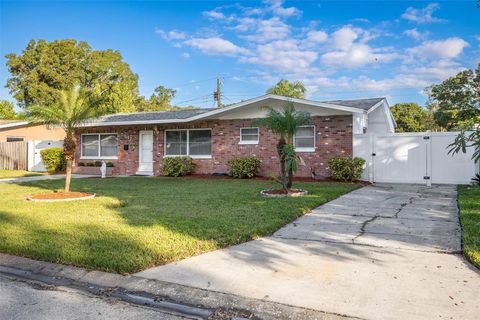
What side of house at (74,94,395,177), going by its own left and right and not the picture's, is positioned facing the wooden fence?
right

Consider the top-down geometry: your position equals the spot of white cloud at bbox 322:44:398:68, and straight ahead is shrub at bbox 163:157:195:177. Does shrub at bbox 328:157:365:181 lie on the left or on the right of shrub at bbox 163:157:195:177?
left

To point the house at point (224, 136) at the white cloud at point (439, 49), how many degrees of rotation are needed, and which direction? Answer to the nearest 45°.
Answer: approximately 135° to its left

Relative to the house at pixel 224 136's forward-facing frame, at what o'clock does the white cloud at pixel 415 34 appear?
The white cloud is roughly at 7 o'clock from the house.

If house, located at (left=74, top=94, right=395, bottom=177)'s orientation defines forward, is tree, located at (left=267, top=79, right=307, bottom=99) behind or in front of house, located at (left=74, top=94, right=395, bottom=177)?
behind

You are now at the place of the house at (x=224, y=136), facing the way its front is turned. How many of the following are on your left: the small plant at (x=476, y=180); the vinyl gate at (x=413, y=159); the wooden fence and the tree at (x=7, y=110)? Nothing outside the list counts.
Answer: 2

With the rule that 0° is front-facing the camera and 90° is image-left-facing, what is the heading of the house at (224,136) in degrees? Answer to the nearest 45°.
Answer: approximately 45°

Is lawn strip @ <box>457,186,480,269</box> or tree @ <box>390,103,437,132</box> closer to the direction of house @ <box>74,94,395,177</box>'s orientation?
the lawn strip

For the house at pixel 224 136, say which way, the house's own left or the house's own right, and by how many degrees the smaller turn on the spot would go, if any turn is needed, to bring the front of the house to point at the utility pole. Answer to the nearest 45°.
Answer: approximately 135° to the house's own right

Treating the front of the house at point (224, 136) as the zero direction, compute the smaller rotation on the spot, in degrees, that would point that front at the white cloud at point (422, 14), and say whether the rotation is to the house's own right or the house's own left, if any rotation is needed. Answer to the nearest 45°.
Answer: approximately 135° to the house's own left

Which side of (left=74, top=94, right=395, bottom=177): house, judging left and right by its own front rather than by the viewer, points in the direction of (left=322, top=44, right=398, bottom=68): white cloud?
back

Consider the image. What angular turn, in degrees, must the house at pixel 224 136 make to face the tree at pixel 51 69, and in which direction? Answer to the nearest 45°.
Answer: approximately 90° to its right

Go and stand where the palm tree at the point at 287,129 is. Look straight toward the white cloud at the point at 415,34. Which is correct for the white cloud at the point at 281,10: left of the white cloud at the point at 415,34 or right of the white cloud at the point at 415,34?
left

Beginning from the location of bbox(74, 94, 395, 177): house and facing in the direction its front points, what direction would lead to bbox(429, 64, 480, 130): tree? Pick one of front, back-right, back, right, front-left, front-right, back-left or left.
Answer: back
